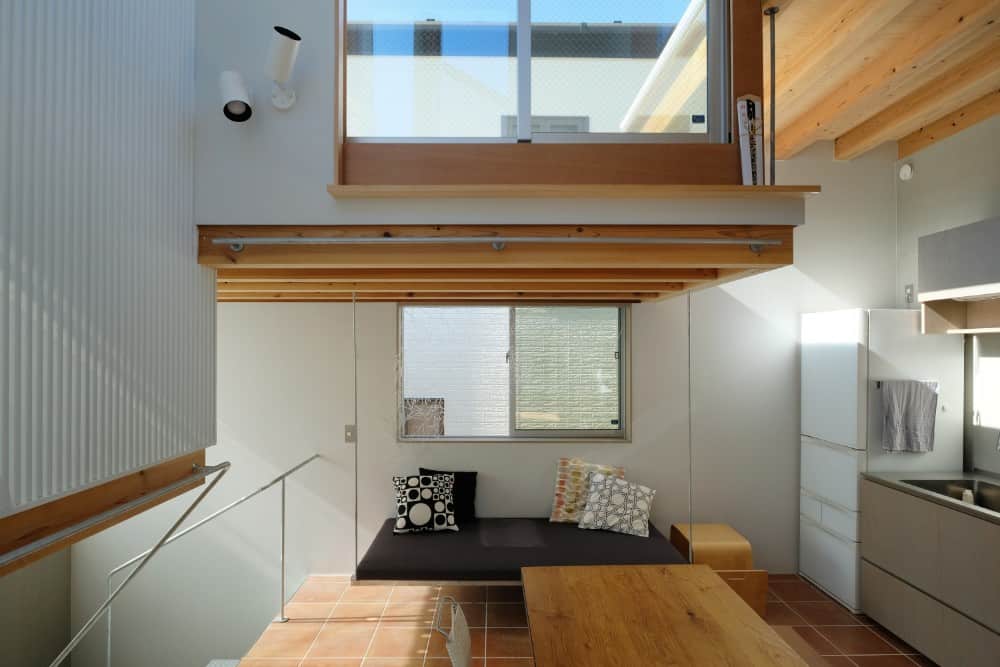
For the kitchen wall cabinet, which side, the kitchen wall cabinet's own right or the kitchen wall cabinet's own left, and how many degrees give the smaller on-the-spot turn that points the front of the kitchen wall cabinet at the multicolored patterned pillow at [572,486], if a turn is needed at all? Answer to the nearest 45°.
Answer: approximately 45° to the kitchen wall cabinet's own right

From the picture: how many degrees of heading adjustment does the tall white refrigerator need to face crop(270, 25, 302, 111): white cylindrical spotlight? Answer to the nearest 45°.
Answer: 0° — it already faces it

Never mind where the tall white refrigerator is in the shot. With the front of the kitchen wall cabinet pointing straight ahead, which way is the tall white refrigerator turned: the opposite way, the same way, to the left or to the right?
the same way

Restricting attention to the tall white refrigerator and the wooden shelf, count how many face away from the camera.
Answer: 0

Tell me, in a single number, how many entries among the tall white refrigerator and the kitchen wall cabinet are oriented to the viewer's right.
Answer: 0

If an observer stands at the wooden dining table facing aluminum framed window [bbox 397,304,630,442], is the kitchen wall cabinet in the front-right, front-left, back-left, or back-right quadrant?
front-right

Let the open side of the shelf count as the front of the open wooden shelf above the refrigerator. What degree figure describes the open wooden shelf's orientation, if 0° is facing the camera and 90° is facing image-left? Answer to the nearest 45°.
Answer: approximately 45°

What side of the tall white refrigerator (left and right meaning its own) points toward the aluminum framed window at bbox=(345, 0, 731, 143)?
front
